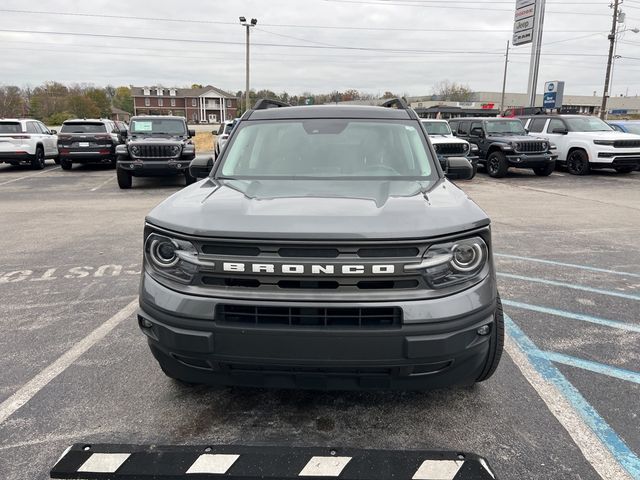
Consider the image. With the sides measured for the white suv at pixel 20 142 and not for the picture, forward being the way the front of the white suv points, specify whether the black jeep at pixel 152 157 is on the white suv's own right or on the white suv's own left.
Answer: on the white suv's own right

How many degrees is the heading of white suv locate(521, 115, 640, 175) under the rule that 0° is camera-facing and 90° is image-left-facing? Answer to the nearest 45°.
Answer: approximately 315°

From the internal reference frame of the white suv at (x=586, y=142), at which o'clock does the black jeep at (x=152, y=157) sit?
The black jeep is roughly at 3 o'clock from the white suv.

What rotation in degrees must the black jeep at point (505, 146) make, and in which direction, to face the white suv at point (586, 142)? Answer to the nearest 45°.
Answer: approximately 45° to its left

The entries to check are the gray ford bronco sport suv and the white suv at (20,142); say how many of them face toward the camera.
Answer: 1

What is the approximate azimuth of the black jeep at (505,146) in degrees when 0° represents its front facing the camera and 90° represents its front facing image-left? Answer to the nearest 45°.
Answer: approximately 315°

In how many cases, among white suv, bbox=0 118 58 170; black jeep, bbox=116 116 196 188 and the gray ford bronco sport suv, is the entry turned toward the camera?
2

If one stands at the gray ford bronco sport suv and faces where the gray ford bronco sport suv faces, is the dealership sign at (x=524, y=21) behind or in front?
behind

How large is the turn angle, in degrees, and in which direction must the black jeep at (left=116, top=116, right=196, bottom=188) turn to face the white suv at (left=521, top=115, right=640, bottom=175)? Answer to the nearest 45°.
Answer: approximately 90° to its left

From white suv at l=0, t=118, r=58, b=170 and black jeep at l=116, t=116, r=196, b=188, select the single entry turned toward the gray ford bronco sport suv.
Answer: the black jeep

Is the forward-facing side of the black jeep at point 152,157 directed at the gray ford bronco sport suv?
yes
